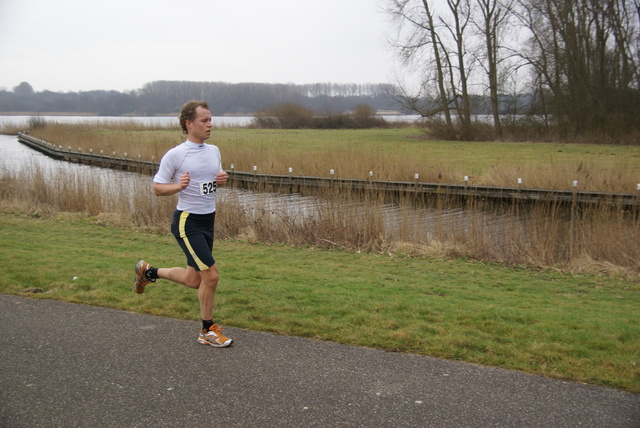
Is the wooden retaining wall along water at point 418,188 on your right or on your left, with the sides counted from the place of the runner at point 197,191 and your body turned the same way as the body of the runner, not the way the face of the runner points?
on your left

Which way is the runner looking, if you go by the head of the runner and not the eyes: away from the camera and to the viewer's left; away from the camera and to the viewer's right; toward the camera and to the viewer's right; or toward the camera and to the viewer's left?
toward the camera and to the viewer's right

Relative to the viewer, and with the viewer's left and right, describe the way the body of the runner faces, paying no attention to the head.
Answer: facing the viewer and to the right of the viewer
